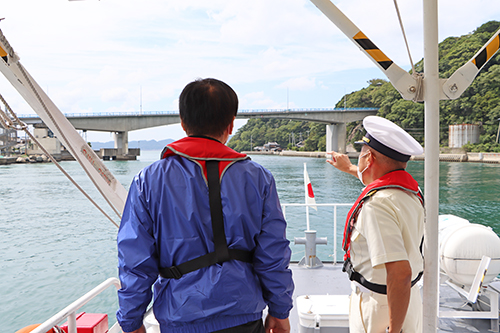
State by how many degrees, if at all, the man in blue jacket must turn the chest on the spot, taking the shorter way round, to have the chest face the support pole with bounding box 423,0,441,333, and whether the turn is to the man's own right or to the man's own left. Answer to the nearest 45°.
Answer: approximately 45° to the man's own right

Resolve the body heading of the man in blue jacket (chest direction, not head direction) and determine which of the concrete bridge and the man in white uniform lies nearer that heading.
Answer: the concrete bridge

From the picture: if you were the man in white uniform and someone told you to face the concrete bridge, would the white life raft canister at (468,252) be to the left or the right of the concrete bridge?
right

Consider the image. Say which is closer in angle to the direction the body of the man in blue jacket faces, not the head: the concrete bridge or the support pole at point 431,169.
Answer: the concrete bridge

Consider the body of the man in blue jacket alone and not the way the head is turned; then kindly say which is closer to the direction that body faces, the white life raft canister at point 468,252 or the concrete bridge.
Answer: the concrete bridge

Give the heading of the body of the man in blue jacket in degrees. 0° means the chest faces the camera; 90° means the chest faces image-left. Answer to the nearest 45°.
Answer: approximately 180°

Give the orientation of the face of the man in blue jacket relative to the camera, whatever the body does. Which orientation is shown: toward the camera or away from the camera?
away from the camera

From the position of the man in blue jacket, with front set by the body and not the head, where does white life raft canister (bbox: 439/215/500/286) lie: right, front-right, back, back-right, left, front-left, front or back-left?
front-right

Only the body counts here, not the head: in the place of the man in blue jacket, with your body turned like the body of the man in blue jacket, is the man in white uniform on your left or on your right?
on your right

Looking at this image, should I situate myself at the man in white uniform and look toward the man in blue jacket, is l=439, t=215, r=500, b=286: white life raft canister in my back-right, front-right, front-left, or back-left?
back-right

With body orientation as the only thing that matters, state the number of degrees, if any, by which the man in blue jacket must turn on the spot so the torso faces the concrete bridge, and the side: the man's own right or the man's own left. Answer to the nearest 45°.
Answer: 0° — they already face it
